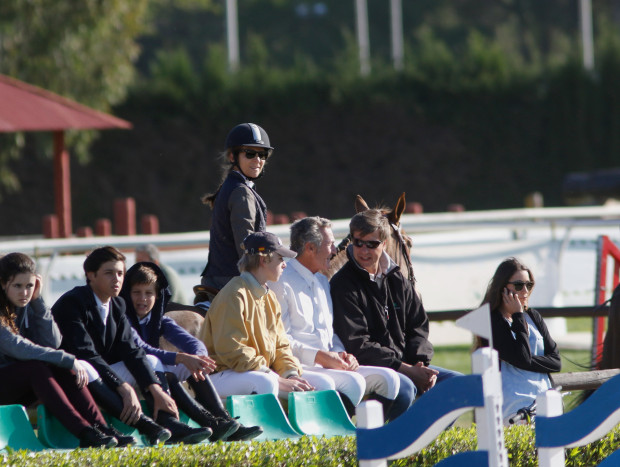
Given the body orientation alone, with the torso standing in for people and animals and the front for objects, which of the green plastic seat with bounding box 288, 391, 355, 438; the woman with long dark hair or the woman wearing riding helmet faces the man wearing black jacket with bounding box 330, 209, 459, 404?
the woman wearing riding helmet

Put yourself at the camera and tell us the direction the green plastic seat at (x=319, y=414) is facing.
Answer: facing the viewer and to the right of the viewer

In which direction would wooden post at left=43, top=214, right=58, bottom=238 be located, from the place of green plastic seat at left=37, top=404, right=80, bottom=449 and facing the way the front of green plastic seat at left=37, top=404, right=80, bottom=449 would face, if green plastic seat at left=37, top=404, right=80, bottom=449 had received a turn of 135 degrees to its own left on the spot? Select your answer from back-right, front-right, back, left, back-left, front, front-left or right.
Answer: front

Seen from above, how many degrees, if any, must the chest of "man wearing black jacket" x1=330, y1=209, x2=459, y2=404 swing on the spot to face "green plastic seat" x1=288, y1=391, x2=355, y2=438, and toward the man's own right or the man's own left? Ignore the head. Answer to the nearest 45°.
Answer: approximately 90° to the man's own right

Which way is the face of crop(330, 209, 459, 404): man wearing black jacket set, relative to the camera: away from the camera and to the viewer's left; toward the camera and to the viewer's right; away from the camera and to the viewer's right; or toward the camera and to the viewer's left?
toward the camera and to the viewer's left

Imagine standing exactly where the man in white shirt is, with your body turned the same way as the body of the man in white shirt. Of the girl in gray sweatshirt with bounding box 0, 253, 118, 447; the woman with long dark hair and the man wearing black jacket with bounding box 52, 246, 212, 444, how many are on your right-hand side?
2

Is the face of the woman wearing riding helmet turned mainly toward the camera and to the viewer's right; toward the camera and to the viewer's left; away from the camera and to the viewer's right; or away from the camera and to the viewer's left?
toward the camera and to the viewer's right

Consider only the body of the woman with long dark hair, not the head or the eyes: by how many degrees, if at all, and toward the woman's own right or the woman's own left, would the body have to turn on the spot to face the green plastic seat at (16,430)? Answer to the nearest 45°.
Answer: approximately 90° to the woman's own right

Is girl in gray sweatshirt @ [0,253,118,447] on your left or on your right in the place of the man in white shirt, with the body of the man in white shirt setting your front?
on your right

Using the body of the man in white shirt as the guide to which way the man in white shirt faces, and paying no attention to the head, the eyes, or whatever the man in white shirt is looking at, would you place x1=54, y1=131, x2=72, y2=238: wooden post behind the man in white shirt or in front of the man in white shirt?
behind
